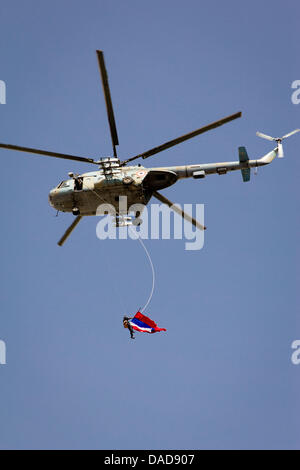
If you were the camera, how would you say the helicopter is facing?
facing to the left of the viewer
